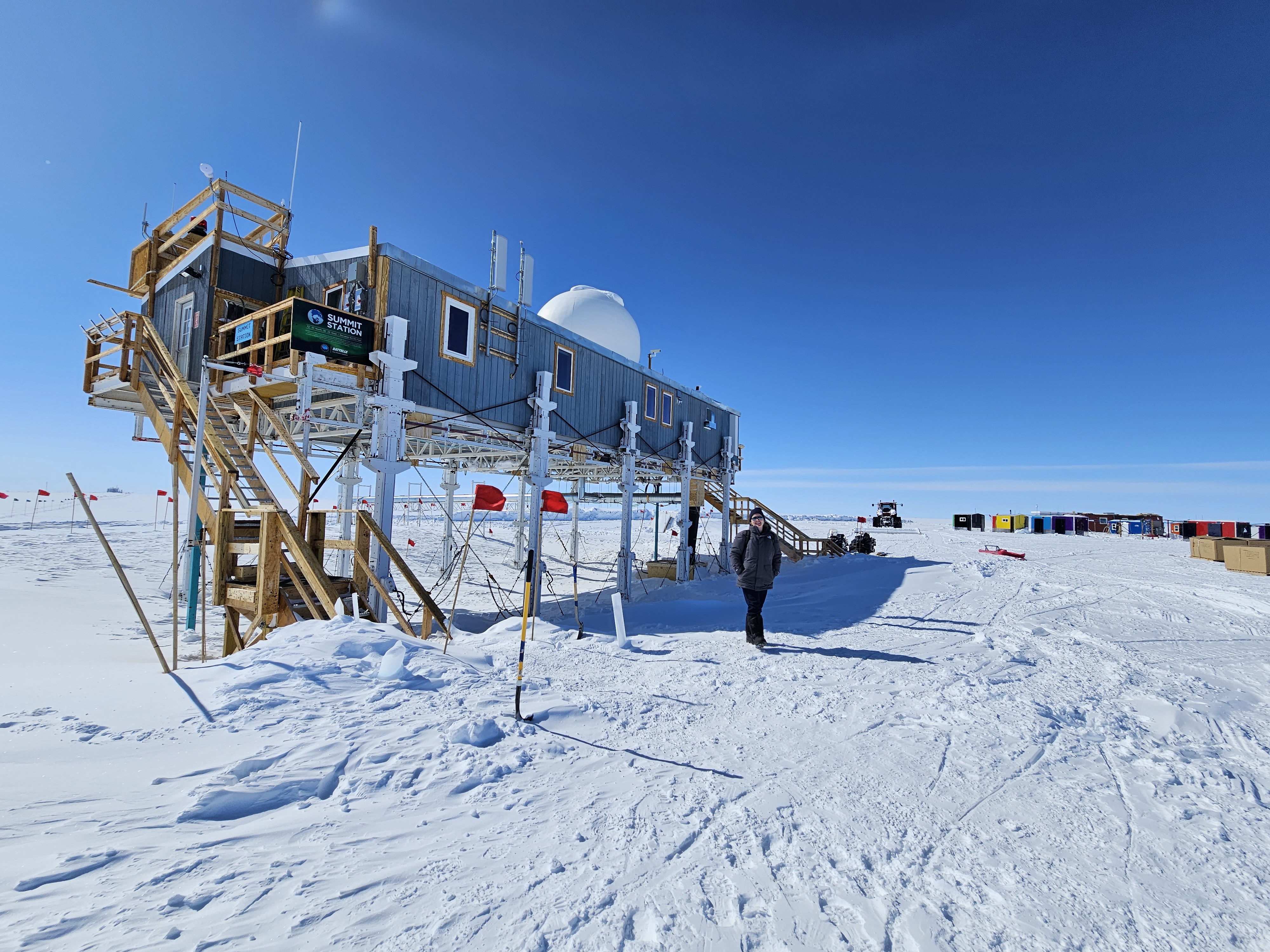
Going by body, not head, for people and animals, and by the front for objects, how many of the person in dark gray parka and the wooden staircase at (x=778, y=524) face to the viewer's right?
1

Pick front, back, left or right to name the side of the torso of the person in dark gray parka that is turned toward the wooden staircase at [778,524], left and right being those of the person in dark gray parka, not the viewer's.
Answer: back

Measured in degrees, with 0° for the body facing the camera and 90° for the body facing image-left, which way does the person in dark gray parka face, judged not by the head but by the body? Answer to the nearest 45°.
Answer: approximately 0°

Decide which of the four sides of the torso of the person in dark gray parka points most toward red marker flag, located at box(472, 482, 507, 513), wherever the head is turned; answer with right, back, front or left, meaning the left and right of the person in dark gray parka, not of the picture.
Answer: right

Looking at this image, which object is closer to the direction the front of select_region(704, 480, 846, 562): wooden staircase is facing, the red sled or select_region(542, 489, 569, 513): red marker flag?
the red sled

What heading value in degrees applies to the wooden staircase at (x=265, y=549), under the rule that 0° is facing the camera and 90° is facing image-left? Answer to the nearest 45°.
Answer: approximately 315°

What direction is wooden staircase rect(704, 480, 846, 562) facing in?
to the viewer's right

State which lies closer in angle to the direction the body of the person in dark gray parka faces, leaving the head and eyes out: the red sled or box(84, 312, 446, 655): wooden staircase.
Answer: the wooden staircase
